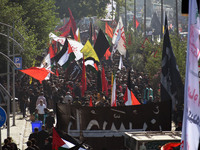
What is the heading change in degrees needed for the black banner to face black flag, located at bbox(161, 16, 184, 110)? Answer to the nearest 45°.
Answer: approximately 135° to its left

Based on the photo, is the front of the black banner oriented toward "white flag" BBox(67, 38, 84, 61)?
no

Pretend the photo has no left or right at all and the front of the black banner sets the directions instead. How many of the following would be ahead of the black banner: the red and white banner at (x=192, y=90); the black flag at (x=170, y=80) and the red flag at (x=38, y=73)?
1

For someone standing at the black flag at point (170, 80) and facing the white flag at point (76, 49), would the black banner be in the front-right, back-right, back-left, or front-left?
back-left

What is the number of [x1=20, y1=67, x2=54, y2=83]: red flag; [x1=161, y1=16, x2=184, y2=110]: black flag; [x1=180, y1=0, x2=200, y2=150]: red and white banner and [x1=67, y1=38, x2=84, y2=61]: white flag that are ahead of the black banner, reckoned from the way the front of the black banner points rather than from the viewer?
1

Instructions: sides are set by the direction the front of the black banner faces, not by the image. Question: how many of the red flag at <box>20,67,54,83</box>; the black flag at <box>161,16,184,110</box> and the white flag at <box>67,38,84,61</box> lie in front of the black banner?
0

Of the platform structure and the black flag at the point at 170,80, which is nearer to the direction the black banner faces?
the platform structure

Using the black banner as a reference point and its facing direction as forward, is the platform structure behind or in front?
in front

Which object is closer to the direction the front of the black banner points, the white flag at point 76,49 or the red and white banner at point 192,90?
the red and white banner

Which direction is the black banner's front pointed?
toward the camera

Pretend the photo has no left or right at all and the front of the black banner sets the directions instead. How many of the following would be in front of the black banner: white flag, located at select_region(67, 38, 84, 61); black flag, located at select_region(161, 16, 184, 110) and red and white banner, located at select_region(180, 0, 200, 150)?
1
